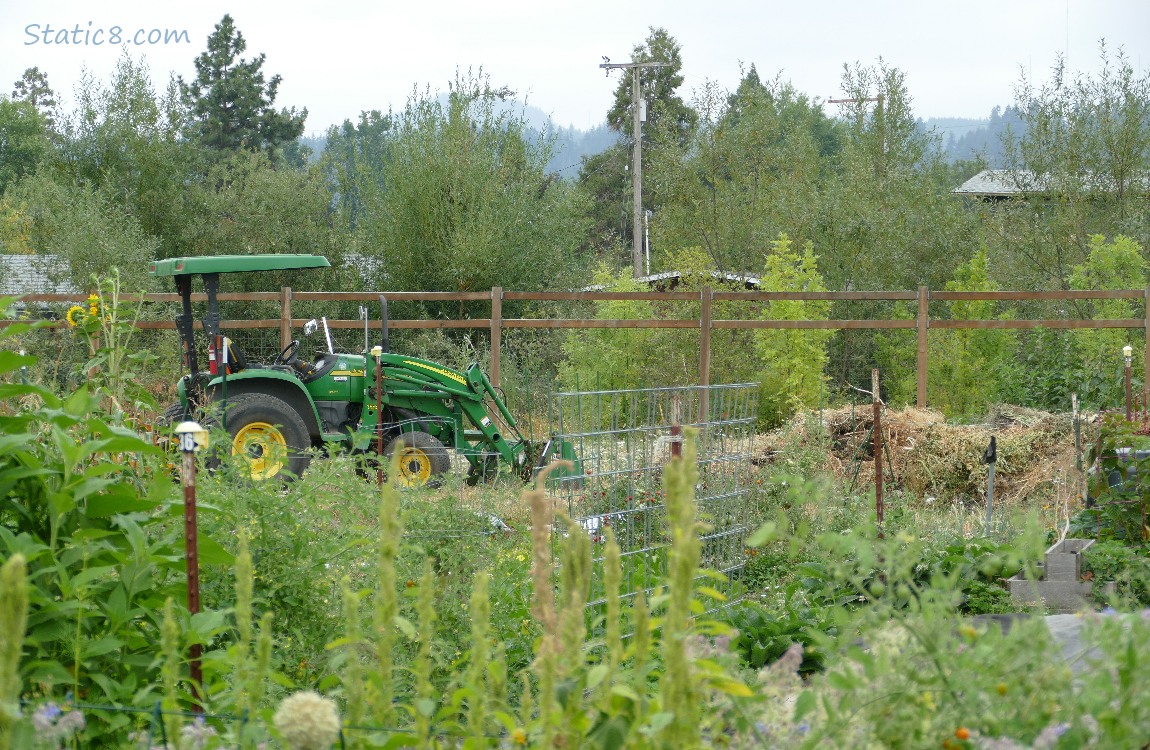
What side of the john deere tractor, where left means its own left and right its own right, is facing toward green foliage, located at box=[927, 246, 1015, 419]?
front

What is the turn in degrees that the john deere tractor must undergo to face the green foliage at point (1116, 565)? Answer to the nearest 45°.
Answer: approximately 45° to its right

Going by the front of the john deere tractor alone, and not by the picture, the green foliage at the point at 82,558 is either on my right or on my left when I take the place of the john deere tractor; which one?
on my right

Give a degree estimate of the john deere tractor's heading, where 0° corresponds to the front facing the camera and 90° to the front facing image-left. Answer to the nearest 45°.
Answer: approximately 270°

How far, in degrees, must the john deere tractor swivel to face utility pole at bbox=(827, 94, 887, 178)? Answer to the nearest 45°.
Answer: approximately 45° to its left

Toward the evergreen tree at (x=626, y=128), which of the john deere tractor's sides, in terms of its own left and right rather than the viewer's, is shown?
left

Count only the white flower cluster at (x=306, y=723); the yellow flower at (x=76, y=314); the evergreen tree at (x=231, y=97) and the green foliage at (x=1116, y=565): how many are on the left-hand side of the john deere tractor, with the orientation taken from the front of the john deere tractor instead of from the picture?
1

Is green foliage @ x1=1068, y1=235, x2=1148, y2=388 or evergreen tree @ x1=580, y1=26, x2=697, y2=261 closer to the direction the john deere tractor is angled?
the green foliage

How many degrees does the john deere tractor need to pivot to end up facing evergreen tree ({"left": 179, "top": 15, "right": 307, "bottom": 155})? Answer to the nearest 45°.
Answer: approximately 90° to its left

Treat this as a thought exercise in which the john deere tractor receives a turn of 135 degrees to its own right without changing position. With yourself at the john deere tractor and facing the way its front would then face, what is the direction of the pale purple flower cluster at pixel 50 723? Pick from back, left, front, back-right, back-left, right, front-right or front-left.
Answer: front-left

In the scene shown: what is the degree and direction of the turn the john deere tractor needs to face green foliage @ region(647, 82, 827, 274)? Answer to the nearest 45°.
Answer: approximately 45° to its left

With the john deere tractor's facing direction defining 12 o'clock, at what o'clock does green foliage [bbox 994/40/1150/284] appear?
The green foliage is roughly at 11 o'clock from the john deere tractor.

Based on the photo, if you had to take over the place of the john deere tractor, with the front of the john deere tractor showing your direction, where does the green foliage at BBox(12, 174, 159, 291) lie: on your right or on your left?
on your left
